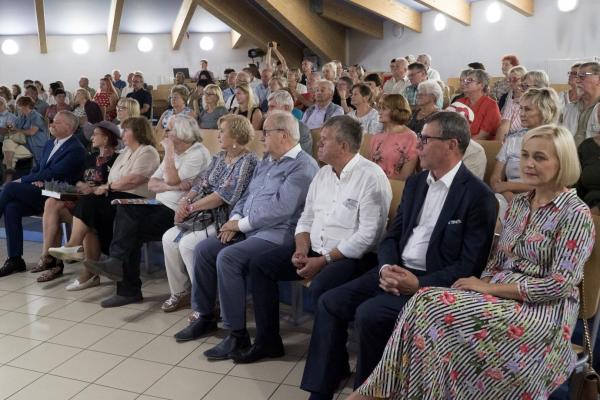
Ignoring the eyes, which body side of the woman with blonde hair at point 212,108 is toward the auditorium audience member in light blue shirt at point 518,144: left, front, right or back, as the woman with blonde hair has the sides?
left

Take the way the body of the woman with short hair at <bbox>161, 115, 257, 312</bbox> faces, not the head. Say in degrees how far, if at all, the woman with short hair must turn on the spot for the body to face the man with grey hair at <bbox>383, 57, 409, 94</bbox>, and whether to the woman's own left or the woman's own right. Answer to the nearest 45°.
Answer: approximately 180°

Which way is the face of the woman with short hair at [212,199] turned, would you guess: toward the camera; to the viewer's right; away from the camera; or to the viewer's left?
to the viewer's left

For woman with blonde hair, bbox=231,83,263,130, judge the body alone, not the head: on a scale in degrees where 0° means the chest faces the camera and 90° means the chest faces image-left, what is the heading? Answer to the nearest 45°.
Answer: approximately 45°

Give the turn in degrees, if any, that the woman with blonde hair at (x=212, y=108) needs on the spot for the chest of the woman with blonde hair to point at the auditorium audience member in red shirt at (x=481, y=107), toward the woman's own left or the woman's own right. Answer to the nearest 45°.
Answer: approximately 90° to the woman's own left

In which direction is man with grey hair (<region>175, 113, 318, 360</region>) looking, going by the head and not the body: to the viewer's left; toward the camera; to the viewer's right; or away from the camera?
to the viewer's left

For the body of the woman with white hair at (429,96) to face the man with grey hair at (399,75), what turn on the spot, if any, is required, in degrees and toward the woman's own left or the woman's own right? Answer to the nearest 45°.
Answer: approximately 135° to the woman's own right

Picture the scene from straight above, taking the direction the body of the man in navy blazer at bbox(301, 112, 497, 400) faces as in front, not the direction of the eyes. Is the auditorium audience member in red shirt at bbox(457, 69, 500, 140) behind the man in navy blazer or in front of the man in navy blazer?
behind

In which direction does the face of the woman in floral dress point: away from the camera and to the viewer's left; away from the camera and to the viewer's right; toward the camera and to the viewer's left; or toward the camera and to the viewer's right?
toward the camera and to the viewer's left

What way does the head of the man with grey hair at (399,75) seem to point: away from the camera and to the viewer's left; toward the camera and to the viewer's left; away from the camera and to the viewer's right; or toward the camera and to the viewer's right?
toward the camera and to the viewer's left

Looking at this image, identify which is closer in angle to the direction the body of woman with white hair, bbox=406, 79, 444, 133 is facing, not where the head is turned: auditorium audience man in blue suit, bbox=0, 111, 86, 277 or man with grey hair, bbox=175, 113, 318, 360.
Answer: the man with grey hair
